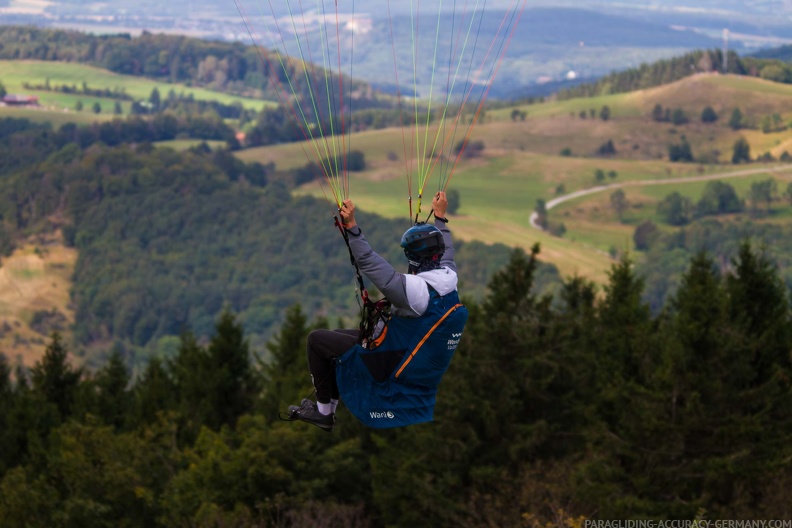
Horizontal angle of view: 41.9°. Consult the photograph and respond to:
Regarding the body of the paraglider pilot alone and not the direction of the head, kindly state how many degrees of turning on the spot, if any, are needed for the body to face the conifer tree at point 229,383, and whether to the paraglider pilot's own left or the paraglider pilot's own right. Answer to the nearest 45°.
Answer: approximately 45° to the paraglider pilot's own right

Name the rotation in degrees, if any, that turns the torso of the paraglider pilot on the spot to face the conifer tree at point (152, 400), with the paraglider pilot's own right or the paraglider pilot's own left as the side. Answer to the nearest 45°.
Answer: approximately 45° to the paraglider pilot's own right

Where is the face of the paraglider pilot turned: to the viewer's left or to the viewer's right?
to the viewer's left

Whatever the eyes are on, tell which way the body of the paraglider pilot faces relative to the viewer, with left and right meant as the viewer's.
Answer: facing away from the viewer and to the left of the viewer

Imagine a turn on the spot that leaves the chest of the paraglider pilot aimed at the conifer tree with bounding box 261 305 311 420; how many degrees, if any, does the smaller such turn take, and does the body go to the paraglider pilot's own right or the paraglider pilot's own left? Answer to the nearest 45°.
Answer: approximately 45° to the paraglider pilot's own right
